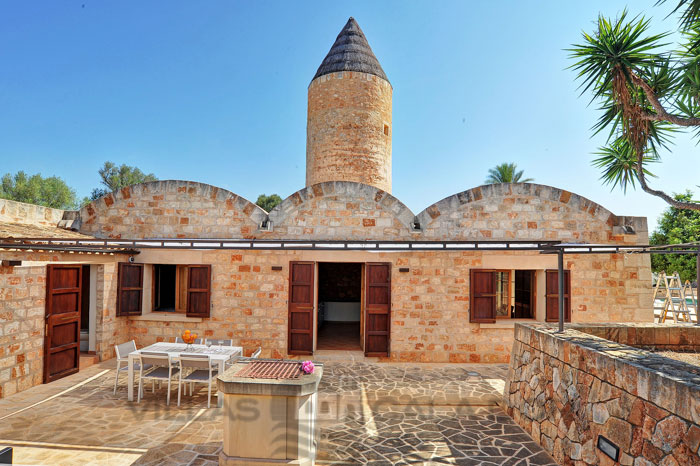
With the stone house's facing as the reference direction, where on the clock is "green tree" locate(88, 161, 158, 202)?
The green tree is roughly at 5 o'clock from the stone house.

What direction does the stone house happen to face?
toward the camera

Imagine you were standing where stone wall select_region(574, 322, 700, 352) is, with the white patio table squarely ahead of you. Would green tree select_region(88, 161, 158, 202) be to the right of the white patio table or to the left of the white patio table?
right

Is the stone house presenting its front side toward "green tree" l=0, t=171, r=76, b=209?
no

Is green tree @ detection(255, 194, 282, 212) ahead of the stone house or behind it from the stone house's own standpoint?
behind

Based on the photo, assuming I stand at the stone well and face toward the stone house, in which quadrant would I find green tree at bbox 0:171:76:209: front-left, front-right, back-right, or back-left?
front-left

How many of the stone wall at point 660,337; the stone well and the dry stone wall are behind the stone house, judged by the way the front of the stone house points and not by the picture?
0

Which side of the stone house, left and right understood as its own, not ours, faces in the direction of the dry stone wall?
front

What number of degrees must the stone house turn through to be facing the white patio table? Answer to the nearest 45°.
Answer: approximately 45° to its right

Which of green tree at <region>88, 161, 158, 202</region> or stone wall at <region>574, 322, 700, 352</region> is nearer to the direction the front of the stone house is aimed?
the stone wall

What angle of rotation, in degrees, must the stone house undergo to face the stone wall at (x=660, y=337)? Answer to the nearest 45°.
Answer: approximately 45° to its left

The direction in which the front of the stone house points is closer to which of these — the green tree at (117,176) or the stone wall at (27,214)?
the stone wall

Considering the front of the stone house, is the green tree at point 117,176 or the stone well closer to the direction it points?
the stone well
